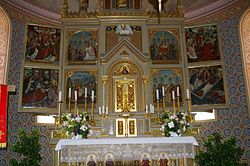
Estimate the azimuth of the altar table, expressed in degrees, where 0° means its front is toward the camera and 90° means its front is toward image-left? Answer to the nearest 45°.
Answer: approximately 0°

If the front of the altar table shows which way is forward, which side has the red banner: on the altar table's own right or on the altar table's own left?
on the altar table's own right

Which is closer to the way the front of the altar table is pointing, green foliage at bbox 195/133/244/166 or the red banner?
the green foliage

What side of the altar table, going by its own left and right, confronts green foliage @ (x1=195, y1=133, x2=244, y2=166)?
left

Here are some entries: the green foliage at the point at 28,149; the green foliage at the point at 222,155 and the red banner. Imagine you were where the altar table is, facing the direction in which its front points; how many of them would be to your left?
1

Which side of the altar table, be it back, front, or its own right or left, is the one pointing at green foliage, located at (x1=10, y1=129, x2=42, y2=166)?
right
